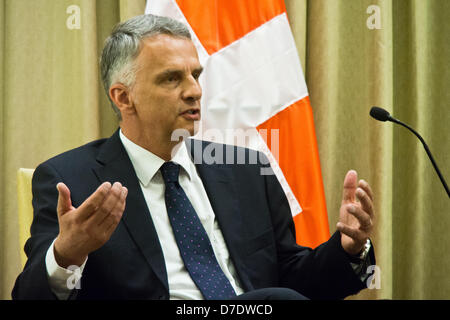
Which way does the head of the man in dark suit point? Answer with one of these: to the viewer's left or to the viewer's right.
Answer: to the viewer's right

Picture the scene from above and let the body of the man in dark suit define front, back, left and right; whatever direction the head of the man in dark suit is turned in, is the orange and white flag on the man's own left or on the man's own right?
on the man's own left
